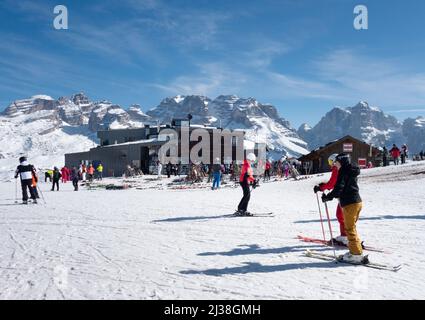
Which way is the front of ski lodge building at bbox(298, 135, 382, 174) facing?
toward the camera

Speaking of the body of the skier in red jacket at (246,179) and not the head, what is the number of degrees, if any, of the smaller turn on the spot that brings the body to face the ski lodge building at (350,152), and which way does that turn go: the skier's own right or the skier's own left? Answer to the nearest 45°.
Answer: approximately 90° to the skier's own left

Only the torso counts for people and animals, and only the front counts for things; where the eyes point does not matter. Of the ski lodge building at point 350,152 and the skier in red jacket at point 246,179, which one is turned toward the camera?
the ski lodge building

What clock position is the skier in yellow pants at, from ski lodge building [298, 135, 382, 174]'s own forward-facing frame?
The skier in yellow pants is roughly at 12 o'clock from the ski lodge building.

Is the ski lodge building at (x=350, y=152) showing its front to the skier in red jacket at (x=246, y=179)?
yes

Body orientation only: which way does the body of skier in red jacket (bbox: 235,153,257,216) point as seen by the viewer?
to the viewer's right

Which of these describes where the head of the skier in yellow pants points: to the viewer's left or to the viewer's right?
to the viewer's left

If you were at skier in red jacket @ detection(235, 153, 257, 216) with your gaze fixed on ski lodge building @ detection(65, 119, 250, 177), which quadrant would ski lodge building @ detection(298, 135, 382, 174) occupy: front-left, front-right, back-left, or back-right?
front-right

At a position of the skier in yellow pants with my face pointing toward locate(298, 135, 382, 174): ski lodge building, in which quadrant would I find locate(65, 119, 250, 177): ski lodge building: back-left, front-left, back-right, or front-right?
front-left

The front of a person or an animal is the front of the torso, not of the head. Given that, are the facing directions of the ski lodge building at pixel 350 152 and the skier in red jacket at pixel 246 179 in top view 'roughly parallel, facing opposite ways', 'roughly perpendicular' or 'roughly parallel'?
roughly perpendicular

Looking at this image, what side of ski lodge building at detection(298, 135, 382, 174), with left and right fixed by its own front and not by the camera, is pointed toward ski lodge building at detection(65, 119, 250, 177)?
right

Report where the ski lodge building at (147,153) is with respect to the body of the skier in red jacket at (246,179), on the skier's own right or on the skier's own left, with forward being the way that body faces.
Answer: on the skier's own left
